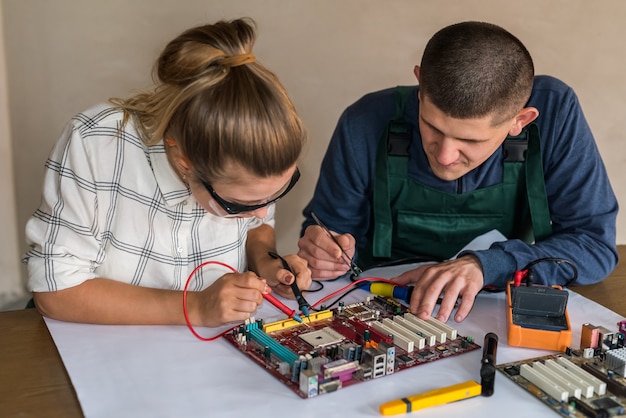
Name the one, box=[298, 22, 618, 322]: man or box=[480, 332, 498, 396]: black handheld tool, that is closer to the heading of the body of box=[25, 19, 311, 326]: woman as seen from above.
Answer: the black handheld tool

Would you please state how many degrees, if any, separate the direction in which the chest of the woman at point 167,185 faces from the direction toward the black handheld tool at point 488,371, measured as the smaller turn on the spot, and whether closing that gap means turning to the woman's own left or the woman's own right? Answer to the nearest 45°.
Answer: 0° — they already face it

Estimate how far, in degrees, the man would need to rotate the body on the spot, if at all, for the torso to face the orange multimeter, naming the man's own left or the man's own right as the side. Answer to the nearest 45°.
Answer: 0° — they already face it

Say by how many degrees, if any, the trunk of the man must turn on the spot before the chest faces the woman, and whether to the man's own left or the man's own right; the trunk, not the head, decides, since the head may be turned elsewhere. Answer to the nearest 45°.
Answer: approximately 45° to the man's own right

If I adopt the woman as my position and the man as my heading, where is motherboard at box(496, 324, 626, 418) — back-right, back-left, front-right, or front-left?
front-right

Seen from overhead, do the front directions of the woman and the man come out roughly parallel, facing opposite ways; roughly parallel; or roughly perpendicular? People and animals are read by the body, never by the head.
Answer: roughly perpendicular

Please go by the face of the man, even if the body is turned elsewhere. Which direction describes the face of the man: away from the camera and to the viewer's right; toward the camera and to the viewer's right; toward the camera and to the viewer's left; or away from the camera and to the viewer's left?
toward the camera and to the viewer's left

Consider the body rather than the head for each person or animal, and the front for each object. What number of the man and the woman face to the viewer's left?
0

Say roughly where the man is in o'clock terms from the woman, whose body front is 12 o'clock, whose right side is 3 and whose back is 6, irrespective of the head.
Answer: The man is roughly at 10 o'clock from the woman.

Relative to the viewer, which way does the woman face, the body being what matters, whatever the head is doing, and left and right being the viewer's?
facing the viewer and to the right of the viewer

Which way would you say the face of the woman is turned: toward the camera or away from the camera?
toward the camera

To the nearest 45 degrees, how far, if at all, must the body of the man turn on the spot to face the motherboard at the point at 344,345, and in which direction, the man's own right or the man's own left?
0° — they already face it

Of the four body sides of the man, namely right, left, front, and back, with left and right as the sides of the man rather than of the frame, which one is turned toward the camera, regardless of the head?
front

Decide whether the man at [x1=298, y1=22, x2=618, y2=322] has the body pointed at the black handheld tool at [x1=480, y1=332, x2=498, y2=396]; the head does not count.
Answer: yes
